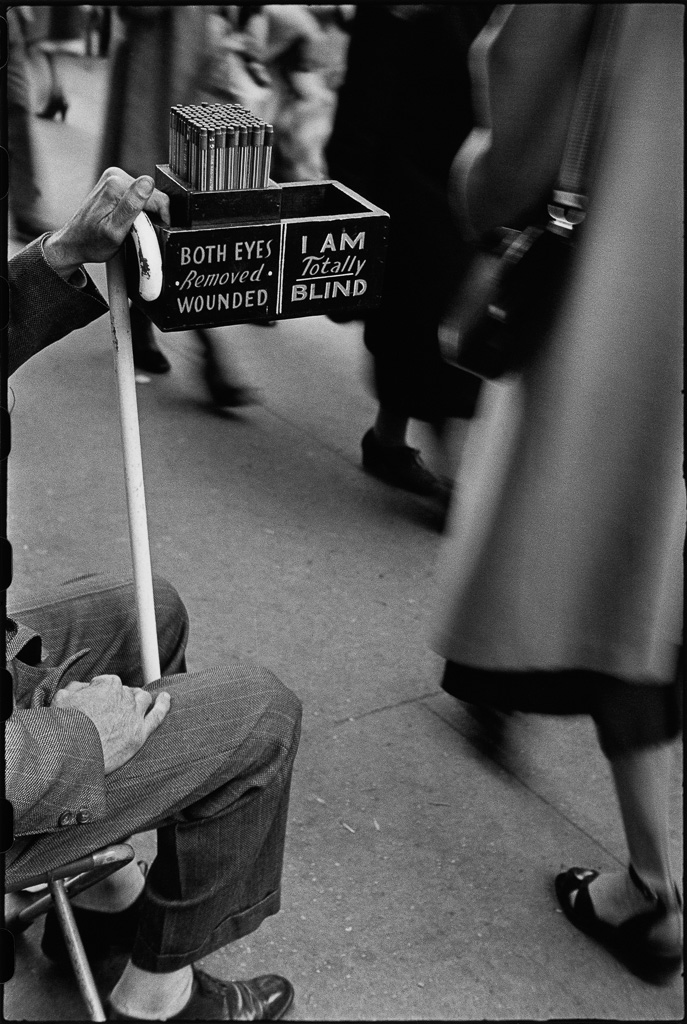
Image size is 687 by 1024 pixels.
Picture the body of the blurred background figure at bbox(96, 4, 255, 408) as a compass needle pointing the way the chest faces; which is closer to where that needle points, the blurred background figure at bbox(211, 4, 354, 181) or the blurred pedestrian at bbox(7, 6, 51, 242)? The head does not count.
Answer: the blurred background figure

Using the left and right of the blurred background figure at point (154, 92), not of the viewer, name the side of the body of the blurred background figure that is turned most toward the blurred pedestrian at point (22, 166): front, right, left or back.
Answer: back

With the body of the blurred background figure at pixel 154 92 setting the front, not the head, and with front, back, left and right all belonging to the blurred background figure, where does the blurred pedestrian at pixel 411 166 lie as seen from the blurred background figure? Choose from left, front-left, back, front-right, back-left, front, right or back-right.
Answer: front

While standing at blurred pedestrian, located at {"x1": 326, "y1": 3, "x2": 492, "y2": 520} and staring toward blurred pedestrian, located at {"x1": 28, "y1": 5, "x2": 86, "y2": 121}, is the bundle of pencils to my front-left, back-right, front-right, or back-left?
back-left

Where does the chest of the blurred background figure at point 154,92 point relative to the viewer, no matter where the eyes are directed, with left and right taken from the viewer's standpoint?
facing the viewer and to the right of the viewer
